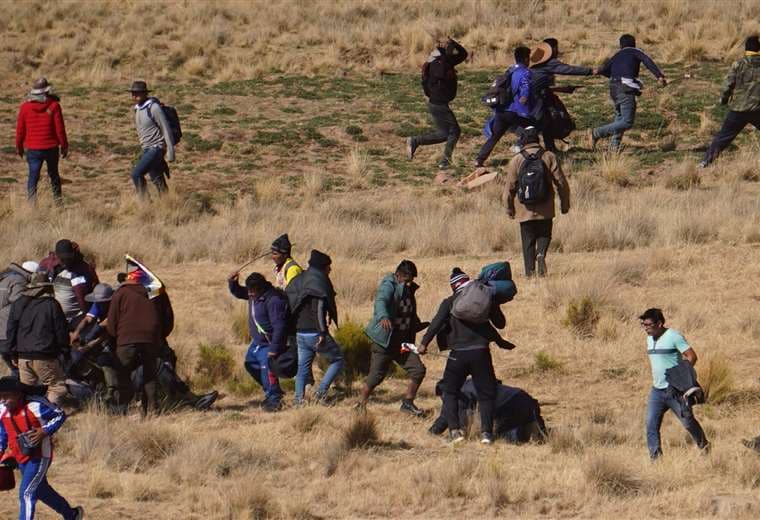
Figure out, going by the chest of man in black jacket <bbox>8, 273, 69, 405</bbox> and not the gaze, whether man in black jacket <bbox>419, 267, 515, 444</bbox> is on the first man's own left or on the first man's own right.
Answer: on the first man's own right

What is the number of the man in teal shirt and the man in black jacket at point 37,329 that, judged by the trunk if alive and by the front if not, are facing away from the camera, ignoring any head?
1

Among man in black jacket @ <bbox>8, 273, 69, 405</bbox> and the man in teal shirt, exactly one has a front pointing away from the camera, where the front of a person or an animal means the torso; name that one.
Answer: the man in black jacket

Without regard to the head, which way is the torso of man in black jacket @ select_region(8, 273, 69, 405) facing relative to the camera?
away from the camera

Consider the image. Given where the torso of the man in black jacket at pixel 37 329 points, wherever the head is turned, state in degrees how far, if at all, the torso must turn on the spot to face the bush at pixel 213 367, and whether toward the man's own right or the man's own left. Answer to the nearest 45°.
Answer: approximately 45° to the man's own right

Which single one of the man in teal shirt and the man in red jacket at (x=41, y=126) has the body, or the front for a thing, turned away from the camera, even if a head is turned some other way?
the man in red jacket

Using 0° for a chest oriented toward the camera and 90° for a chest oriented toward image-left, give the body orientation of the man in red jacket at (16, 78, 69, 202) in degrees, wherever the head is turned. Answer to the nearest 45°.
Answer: approximately 180°
